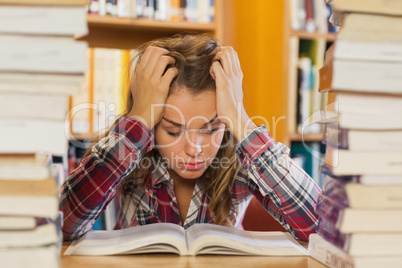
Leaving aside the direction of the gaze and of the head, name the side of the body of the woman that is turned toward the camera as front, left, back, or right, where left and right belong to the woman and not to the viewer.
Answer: front

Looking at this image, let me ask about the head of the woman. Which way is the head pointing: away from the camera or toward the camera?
toward the camera
